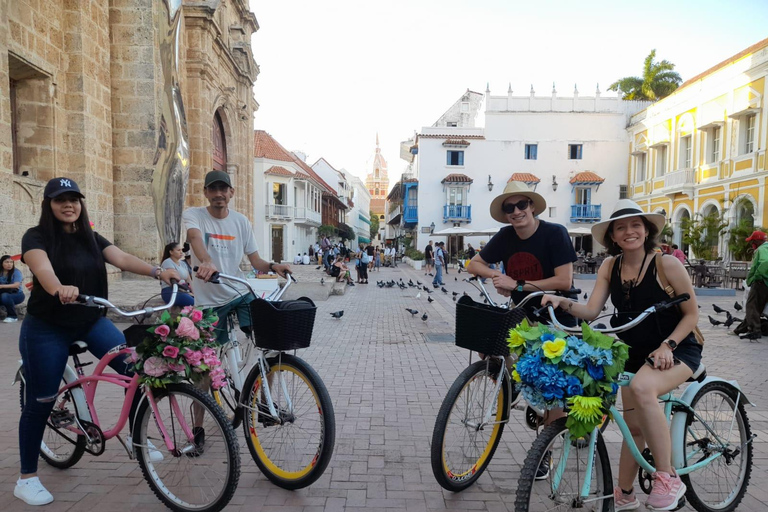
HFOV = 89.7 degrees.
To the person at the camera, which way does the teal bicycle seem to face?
facing the viewer and to the left of the viewer

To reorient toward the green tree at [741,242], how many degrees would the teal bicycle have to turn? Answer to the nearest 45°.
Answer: approximately 135° to its right

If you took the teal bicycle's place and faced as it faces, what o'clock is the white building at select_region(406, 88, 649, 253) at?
The white building is roughly at 4 o'clock from the teal bicycle.

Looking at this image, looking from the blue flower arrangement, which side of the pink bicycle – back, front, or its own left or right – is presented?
front

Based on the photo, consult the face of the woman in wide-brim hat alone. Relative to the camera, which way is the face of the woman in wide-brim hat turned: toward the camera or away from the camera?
toward the camera

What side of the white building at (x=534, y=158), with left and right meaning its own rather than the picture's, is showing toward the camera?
front

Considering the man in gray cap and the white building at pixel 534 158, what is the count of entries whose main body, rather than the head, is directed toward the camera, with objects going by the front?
2

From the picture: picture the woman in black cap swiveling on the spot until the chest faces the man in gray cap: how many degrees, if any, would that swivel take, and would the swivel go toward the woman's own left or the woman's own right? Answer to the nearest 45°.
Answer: approximately 45° to the woman's own left

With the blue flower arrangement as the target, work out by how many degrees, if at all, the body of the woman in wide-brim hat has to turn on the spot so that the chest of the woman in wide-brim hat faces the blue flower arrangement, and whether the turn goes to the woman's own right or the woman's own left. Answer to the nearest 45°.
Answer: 0° — they already face it

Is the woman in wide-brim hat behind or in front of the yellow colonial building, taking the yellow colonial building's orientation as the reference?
in front

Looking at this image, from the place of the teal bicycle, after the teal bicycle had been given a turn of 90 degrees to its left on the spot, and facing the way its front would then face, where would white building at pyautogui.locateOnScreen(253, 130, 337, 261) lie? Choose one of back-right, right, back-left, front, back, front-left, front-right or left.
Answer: back

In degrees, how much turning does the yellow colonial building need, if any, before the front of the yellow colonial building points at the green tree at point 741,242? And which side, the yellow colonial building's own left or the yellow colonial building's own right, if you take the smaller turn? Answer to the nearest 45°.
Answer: approximately 45° to the yellow colonial building's own left

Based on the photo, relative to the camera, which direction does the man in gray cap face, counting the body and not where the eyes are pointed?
toward the camera
